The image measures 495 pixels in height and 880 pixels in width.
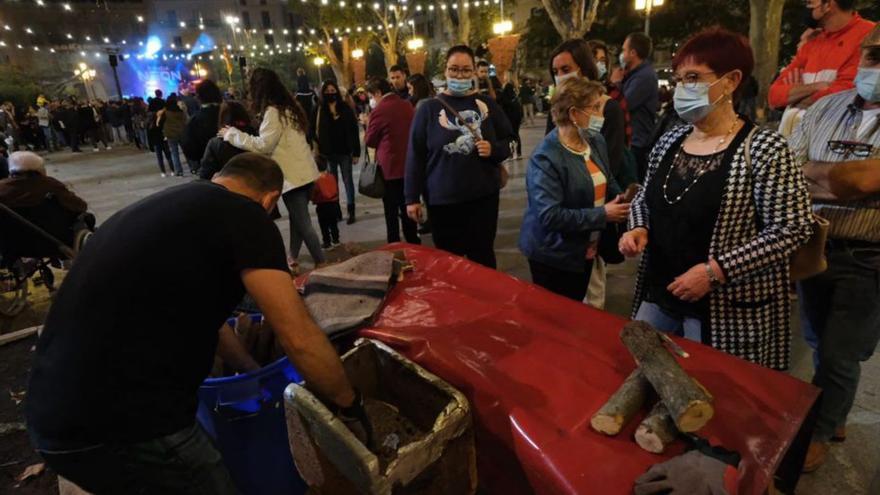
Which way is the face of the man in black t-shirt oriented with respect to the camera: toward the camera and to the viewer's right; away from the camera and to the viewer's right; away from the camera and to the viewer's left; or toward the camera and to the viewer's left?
away from the camera and to the viewer's right

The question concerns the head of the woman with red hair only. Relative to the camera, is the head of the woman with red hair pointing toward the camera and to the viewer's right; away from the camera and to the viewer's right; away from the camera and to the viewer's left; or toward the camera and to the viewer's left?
toward the camera and to the viewer's left

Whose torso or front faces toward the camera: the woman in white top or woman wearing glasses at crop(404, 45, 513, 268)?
the woman wearing glasses

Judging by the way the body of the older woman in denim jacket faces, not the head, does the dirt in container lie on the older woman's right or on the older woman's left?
on the older woman's right

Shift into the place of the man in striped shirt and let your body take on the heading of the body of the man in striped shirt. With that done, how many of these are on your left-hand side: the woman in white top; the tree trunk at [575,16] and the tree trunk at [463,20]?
0

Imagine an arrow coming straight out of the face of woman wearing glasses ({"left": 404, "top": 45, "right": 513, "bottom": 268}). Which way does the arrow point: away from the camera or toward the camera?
toward the camera

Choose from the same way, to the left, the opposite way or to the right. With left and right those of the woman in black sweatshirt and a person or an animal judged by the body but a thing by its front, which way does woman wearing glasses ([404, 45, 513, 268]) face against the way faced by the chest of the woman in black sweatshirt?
the same way

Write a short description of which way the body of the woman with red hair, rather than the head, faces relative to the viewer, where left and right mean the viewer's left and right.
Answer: facing the viewer and to the left of the viewer

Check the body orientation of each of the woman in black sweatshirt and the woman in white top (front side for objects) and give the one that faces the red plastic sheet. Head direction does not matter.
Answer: the woman in black sweatshirt

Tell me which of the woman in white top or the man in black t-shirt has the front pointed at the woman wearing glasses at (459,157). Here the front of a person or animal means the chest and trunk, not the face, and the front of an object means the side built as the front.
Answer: the man in black t-shirt

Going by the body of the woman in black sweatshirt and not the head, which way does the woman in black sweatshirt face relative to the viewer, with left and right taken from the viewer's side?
facing the viewer

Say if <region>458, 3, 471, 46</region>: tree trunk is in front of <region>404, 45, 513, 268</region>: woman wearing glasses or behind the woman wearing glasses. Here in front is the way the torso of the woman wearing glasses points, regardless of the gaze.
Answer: behind

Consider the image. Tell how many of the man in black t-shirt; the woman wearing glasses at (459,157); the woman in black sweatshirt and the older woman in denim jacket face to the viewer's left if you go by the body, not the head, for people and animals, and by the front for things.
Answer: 0

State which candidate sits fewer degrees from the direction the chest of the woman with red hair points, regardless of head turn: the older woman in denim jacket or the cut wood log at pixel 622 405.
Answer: the cut wood log
